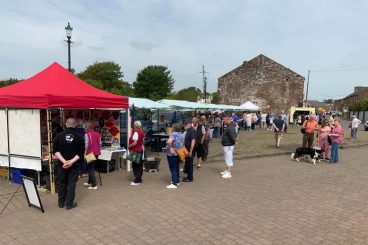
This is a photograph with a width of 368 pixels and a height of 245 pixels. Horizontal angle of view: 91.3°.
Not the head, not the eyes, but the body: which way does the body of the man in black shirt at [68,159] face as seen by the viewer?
away from the camera

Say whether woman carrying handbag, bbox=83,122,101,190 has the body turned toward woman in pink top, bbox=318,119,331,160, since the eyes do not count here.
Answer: no

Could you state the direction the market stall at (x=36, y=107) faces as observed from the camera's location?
facing the viewer and to the right of the viewer

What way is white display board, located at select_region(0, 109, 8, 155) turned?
toward the camera

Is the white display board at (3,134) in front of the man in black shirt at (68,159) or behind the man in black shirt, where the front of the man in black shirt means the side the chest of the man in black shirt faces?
in front

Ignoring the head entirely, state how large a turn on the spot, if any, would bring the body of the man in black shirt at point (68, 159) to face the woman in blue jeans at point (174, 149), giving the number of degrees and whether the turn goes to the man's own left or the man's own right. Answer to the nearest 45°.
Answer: approximately 90° to the man's own right

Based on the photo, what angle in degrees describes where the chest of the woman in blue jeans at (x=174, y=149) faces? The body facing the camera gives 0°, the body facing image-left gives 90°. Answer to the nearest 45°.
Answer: approximately 90°

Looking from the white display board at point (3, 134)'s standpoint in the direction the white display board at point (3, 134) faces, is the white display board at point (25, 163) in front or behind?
in front

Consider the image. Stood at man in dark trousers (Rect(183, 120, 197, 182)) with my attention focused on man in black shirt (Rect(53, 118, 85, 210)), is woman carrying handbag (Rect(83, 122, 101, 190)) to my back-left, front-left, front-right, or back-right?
front-right

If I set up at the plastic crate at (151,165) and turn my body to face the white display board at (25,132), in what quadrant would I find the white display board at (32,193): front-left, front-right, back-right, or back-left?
front-left

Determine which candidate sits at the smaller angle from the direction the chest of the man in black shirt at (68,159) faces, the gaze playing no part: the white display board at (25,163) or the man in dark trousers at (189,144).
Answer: the white display board
